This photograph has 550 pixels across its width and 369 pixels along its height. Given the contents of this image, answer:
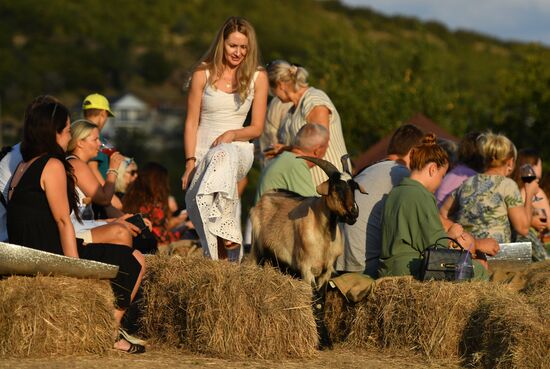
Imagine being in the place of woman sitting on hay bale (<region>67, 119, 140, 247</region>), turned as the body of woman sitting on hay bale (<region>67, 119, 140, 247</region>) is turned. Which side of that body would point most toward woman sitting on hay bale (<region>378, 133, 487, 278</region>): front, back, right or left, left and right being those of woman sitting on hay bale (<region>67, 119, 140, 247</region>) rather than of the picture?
front

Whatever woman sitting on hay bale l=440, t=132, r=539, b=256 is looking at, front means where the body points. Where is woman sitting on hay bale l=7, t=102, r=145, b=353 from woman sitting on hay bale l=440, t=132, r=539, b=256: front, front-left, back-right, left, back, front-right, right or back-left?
back

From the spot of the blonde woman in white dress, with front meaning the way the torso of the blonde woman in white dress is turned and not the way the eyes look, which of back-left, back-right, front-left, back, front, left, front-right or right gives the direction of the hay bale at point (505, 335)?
front-left

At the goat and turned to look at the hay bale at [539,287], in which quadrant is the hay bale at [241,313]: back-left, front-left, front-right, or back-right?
back-right

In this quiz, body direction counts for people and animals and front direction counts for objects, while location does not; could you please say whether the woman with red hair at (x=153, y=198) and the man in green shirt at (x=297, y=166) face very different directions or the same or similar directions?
same or similar directions

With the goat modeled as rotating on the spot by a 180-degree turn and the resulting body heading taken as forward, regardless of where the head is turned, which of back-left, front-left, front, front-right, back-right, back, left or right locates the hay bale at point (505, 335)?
back

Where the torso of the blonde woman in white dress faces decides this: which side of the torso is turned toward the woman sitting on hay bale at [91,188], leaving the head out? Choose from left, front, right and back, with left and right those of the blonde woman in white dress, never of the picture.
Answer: right

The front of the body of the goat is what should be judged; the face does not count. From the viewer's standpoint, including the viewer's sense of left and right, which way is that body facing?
facing the viewer and to the right of the viewer

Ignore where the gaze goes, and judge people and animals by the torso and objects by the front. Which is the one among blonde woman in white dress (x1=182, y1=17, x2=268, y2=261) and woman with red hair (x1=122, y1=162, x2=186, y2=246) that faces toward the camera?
the blonde woman in white dress

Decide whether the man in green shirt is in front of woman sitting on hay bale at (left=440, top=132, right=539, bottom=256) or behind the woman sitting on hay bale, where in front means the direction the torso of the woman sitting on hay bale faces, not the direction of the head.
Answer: behind

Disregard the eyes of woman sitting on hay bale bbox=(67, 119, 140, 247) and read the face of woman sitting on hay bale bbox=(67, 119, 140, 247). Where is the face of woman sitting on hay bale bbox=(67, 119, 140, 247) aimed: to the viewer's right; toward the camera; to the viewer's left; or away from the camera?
to the viewer's right

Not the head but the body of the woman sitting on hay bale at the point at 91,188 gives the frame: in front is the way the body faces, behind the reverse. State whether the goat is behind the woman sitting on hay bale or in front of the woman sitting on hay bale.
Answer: in front

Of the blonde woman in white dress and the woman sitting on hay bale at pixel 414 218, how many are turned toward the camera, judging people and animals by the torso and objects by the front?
1

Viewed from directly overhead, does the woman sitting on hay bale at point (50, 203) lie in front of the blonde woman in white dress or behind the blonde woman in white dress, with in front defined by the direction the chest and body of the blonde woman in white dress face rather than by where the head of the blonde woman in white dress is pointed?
in front

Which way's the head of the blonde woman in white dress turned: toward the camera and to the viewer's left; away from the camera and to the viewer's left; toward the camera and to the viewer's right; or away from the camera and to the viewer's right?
toward the camera and to the viewer's right
